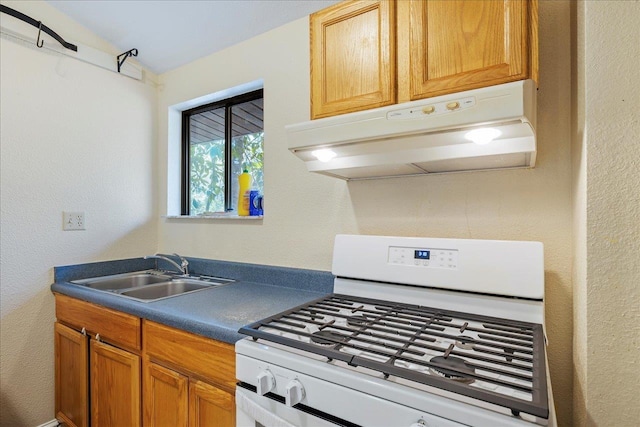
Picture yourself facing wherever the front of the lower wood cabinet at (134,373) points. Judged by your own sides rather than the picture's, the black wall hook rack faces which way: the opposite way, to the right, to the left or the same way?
to the left

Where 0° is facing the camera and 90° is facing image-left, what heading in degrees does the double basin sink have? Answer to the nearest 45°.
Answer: approximately 45°

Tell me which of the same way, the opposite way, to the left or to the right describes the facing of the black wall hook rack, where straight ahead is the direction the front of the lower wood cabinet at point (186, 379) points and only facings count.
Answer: to the left

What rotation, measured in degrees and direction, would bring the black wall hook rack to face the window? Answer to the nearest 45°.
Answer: approximately 45° to its left

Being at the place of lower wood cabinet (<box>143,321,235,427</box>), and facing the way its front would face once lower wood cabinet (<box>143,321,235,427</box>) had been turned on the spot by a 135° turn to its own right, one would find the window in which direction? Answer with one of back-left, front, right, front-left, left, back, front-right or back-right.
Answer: front

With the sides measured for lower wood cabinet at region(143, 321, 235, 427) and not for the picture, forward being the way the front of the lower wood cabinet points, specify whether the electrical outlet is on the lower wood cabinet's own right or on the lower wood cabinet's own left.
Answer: on the lower wood cabinet's own right

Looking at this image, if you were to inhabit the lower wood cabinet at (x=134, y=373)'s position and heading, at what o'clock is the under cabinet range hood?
The under cabinet range hood is roughly at 9 o'clock from the lower wood cabinet.
